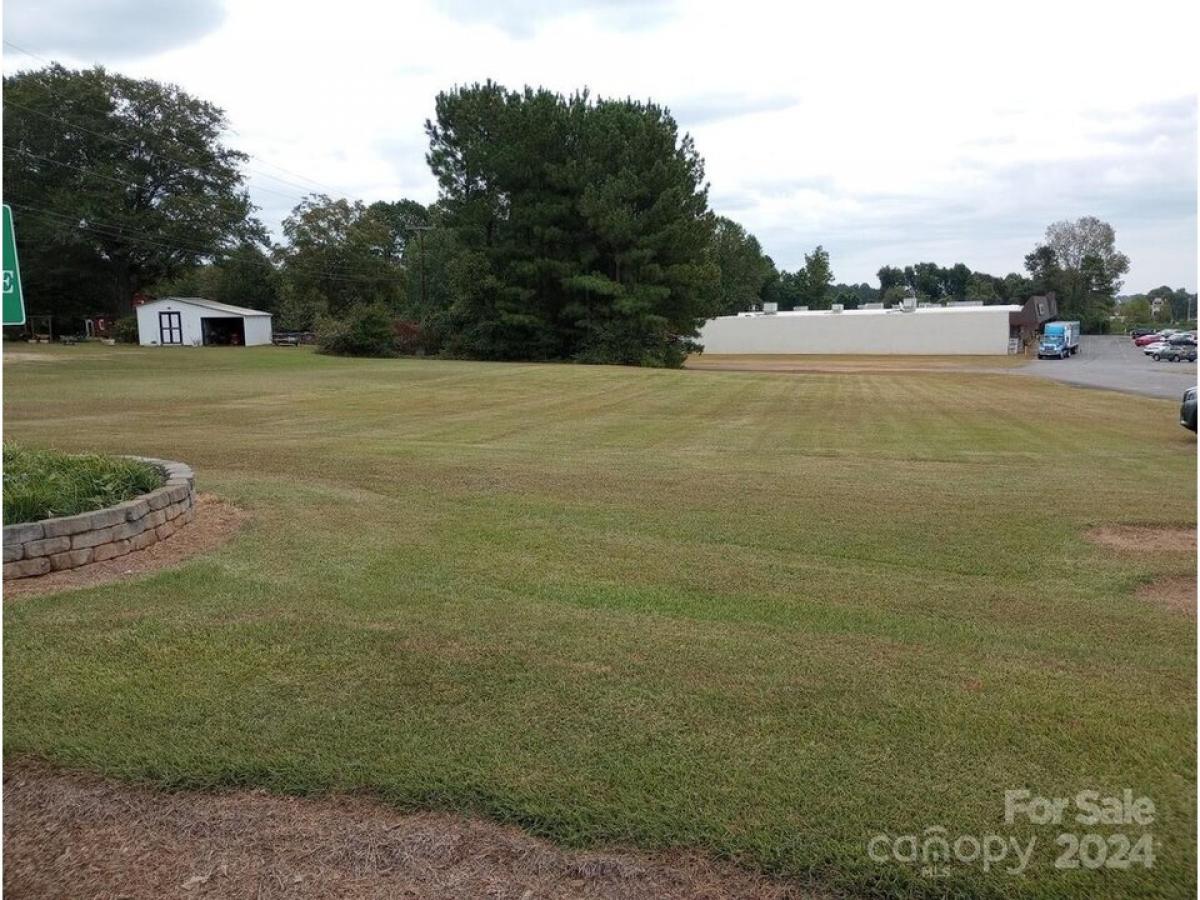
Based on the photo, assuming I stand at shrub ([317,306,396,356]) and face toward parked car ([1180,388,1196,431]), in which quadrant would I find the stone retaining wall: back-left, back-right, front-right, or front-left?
front-right

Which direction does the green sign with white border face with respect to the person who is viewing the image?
facing the viewer

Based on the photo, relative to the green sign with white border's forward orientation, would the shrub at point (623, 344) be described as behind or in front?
behind

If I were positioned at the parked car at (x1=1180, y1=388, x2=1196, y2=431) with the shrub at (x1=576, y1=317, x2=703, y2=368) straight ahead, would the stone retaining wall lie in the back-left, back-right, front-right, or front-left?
back-left

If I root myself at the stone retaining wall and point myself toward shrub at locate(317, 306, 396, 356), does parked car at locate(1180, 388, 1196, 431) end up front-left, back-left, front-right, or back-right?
front-right

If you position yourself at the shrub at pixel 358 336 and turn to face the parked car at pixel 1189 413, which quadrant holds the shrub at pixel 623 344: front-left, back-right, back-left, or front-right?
front-left

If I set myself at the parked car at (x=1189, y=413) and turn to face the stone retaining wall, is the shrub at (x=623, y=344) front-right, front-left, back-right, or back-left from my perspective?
back-right

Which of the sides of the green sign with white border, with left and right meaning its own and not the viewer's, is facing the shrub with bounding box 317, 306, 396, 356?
back

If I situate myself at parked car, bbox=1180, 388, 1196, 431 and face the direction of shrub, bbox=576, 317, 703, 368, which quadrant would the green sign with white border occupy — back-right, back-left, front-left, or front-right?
back-left

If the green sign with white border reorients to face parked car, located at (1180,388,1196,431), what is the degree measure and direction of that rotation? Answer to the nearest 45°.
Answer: approximately 90° to its left

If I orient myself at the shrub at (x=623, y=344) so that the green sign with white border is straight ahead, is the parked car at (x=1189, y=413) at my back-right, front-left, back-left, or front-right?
front-left
